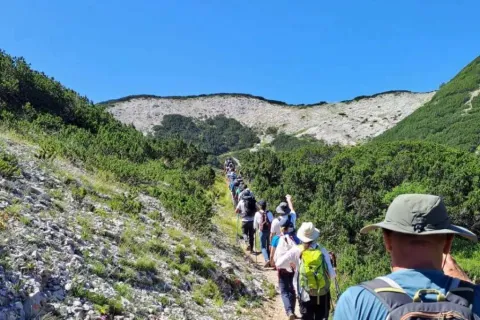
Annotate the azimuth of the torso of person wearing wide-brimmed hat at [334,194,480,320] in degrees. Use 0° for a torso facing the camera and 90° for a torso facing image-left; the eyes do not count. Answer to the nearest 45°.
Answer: approximately 180°

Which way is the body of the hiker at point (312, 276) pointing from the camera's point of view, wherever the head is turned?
away from the camera

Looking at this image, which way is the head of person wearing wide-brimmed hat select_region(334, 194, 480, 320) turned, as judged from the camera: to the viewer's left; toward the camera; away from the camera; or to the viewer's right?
away from the camera

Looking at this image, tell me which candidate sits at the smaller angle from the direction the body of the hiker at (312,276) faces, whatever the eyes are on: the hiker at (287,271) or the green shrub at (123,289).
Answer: the hiker

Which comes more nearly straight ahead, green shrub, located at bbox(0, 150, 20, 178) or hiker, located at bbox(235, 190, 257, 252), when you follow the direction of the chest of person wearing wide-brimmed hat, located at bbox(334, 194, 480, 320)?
the hiker

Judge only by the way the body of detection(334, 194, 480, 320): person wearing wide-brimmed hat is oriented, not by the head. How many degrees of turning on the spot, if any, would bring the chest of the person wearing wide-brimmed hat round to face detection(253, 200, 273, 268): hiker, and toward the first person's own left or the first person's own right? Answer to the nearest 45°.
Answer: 0° — they already face them

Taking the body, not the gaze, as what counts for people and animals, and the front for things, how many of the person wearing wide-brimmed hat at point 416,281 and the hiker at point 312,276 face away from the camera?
2

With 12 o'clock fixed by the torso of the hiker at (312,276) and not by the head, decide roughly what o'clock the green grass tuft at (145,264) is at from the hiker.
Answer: The green grass tuft is roughly at 10 o'clock from the hiker.

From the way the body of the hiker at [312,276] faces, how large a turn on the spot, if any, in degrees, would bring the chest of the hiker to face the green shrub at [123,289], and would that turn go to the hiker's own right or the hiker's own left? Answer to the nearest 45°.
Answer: approximately 90° to the hiker's own left

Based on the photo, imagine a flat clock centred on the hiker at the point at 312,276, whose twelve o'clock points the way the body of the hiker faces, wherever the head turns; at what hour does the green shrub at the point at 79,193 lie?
The green shrub is roughly at 10 o'clock from the hiker.

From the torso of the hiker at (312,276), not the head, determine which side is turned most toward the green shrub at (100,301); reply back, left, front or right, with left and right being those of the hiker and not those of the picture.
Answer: left
